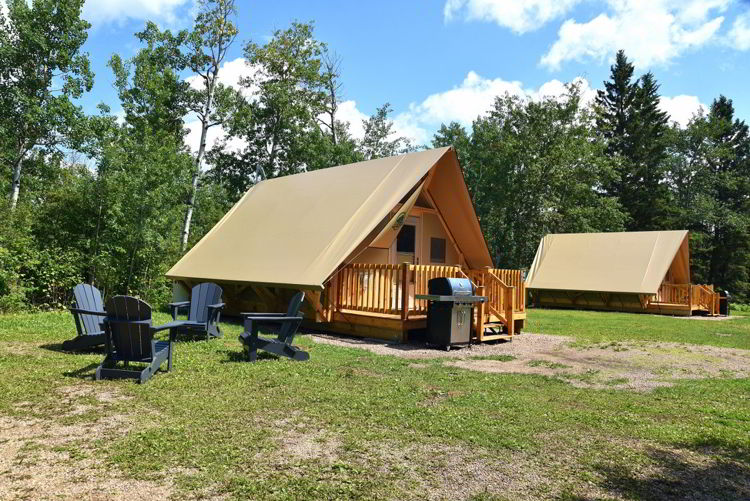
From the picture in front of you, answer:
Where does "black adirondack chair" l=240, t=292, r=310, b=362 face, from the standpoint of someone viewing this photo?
facing to the left of the viewer

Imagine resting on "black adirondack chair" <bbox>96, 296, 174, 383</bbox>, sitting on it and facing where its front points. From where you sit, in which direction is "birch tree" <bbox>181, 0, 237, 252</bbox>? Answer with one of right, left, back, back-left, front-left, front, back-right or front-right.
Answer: front-left

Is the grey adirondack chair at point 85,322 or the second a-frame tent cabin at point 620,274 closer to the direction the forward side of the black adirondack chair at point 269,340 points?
the grey adirondack chair

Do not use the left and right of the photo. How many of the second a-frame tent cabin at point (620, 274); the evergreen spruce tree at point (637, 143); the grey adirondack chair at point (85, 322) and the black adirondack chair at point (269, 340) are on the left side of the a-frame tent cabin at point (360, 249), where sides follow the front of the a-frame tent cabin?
2

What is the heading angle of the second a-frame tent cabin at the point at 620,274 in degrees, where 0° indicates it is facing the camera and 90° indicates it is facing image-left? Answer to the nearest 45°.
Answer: approximately 315°

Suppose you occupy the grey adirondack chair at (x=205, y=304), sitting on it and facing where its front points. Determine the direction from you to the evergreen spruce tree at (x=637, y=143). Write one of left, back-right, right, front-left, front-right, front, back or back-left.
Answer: back

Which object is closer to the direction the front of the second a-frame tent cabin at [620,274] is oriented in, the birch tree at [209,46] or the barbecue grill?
the barbecue grill

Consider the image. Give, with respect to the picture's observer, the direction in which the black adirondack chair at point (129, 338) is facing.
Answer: facing away from the viewer and to the right of the viewer

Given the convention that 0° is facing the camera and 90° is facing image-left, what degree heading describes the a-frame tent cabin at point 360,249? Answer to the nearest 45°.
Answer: approximately 315°

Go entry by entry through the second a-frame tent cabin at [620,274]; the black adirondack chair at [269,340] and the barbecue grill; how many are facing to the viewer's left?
1

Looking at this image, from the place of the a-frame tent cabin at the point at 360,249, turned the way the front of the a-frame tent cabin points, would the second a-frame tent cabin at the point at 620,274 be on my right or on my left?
on my left

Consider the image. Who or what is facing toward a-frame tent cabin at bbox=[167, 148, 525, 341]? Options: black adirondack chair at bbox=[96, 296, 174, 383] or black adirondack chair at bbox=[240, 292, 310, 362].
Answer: black adirondack chair at bbox=[96, 296, 174, 383]

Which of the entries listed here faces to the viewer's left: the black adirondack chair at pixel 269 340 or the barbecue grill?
the black adirondack chair

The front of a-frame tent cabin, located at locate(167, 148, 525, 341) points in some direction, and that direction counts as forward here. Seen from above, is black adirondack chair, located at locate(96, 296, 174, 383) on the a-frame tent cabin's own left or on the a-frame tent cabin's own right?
on the a-frame tent cabin's own right

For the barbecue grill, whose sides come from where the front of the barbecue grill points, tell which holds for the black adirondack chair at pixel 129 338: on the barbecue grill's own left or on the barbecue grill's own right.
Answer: on the barbecue grill's own right
